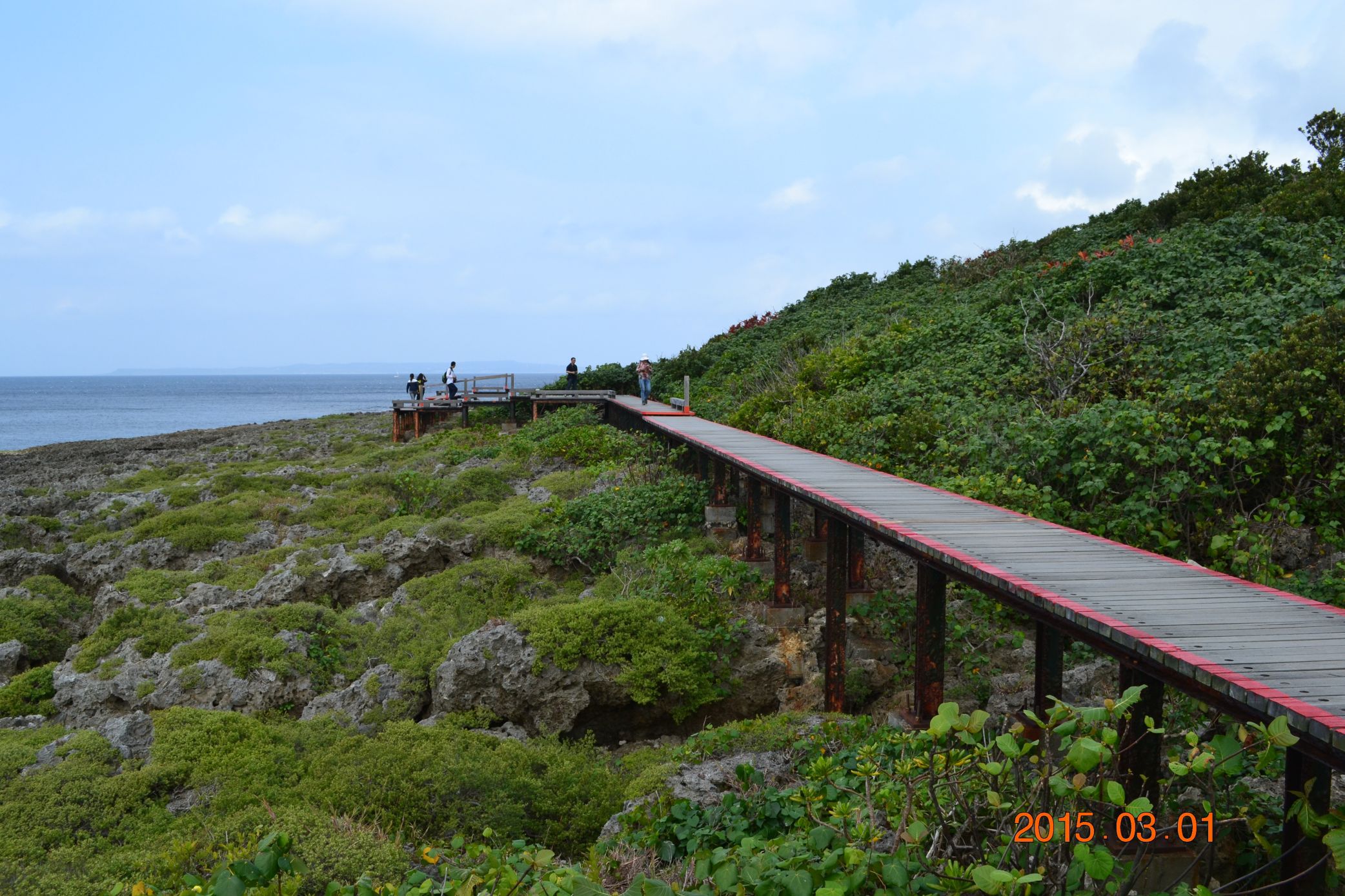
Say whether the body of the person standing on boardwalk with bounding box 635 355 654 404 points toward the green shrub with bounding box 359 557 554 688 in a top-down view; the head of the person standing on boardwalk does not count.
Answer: yes

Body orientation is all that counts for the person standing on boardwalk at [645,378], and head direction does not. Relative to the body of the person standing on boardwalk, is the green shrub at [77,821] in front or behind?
in front

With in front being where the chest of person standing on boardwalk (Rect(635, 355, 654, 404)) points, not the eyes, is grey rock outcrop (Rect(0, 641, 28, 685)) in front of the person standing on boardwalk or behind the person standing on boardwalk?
in front

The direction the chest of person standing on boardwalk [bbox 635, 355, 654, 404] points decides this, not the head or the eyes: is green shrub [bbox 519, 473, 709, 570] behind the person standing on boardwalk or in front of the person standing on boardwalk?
in front

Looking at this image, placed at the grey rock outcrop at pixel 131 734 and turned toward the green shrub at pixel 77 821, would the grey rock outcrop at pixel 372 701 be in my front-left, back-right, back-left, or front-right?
back-left

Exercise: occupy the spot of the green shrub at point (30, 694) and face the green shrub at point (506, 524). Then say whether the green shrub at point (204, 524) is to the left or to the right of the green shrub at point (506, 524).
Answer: left

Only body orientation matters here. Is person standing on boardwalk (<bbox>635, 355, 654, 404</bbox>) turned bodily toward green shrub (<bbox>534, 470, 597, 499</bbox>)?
yes

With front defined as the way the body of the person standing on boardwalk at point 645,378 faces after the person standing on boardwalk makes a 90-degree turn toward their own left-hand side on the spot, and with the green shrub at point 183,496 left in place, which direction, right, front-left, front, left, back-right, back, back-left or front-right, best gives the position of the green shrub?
back-right

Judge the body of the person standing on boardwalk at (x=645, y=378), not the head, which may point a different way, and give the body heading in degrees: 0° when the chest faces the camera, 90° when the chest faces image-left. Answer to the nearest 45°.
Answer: approximately 0°
